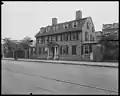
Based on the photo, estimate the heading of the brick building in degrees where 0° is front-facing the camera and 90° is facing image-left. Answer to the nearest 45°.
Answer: approximately 45°
